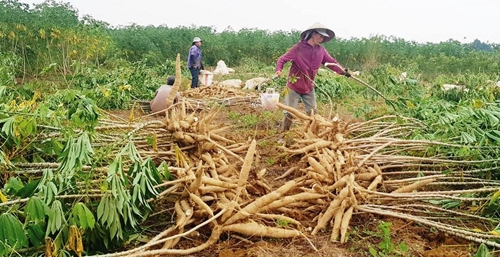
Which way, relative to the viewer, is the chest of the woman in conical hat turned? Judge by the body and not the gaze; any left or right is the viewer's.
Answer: facing the viewer and to the right of the viewer

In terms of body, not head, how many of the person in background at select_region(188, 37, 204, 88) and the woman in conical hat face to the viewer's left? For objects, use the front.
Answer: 0

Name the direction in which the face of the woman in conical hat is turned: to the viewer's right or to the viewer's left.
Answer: to the viewer's right

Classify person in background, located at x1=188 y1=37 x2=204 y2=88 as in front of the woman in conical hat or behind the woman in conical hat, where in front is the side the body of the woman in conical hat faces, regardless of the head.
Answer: behind
